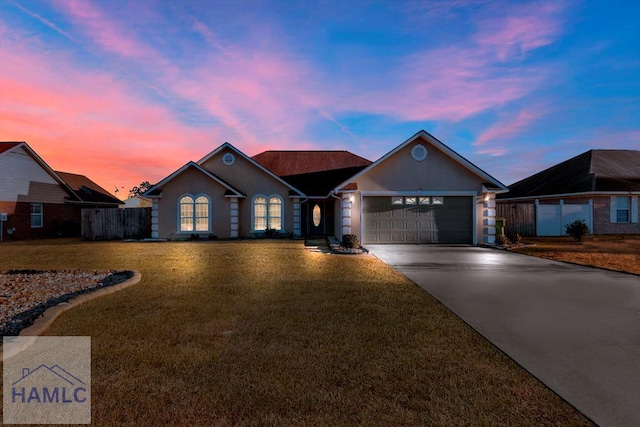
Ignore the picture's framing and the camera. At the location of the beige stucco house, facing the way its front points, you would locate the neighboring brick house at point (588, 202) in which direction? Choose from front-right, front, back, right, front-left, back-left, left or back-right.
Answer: left

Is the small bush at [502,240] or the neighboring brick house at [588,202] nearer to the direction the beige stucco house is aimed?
the small bush

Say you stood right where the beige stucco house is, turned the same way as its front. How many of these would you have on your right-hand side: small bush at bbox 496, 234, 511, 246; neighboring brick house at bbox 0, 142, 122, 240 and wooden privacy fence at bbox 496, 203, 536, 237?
1

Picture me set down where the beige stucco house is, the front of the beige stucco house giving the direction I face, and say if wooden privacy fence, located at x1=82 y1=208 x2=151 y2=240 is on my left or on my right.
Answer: on my right

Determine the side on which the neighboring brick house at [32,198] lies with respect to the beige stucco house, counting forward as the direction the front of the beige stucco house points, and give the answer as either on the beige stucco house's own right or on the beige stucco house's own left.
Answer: on the beige stucco house's own right

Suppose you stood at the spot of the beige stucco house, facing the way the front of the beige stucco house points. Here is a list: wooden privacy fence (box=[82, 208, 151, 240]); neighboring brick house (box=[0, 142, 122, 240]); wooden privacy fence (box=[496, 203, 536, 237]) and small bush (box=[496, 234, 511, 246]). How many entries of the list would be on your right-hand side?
2

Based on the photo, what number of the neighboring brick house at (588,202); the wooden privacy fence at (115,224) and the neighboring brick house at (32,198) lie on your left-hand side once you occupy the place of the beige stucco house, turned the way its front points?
1

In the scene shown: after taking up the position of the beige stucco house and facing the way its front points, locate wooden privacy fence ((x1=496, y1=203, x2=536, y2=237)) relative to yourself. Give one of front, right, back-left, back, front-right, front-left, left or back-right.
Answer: left

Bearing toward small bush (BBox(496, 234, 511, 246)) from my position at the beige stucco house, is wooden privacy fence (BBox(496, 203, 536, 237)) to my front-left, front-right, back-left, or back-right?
front-left

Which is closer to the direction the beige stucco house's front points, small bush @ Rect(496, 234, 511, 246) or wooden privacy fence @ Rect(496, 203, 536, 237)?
the small bush

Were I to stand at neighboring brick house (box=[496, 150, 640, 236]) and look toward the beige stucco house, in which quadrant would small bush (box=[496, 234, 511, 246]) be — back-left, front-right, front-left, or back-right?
front-left

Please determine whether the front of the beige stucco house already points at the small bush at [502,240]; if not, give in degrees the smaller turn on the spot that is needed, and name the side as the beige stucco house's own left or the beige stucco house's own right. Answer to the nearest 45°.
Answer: approximately 45° to the beige stucco house's own left

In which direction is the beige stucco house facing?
toward the camera

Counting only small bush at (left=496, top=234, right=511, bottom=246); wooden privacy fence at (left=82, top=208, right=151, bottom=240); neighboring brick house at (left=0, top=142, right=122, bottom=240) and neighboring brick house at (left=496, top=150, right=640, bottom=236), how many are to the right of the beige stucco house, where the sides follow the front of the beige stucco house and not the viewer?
2
